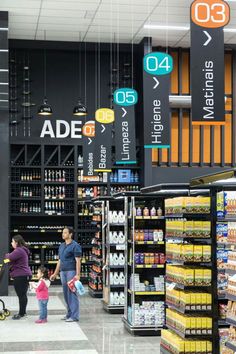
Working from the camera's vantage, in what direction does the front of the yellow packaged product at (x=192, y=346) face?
facing the viewer

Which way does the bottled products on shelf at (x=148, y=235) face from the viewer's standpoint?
toward the camera

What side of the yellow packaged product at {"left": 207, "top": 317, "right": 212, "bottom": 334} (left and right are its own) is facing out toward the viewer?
front

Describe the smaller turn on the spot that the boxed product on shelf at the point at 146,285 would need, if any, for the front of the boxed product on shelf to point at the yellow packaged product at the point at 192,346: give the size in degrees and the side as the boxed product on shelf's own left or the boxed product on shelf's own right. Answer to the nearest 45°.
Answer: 0° — it already faces it

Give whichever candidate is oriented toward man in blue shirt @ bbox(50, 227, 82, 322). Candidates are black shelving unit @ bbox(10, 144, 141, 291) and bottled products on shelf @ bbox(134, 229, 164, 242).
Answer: the black shelving unit

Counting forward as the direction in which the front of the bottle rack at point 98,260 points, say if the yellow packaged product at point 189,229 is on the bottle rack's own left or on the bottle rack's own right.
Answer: on the bottle rack's own left

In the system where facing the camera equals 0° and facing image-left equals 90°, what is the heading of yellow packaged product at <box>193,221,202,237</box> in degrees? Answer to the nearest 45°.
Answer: approximately 0°

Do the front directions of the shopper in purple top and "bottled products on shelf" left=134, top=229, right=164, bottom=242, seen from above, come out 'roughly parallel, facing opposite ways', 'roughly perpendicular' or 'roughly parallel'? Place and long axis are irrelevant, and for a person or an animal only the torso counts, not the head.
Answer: roughly perpendicular
